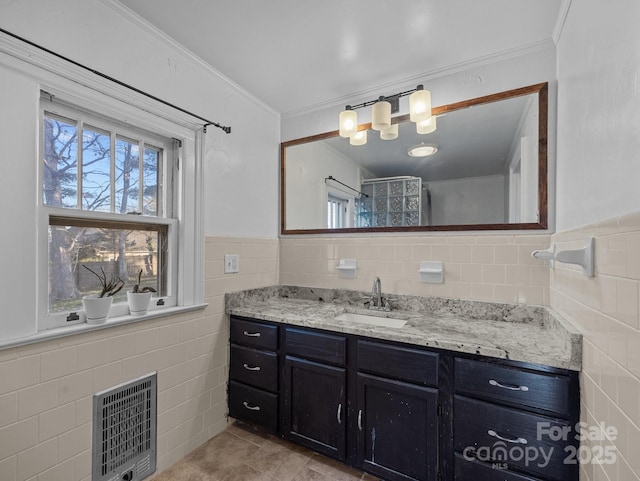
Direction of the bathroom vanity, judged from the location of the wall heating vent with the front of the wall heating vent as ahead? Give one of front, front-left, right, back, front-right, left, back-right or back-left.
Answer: front

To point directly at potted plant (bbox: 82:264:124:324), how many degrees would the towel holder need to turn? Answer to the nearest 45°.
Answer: approximately 45° to its left

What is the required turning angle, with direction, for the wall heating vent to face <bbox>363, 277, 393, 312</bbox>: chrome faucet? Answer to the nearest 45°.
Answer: approximately 45° to its left

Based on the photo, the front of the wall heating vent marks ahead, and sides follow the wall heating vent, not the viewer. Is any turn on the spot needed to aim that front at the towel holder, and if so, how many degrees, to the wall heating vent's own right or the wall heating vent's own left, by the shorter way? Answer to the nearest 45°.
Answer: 0° — it already faces it

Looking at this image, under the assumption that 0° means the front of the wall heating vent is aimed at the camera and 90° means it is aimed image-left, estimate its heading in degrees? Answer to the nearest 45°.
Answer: approximately 315°

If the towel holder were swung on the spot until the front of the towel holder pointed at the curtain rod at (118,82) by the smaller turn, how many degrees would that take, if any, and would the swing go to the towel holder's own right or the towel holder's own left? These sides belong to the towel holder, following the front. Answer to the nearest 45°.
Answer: approximately 45° to the towel holder's own left

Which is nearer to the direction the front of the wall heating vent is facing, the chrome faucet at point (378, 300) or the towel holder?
the towel holder

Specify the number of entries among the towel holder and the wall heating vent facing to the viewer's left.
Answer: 1

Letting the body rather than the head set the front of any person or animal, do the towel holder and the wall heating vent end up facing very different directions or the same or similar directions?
very different directions

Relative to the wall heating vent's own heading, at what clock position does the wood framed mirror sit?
The wood framed mirror is roughly at 11 o'clock from the wall heating vent.

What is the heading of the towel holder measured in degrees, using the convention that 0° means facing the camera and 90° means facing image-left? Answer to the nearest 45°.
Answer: approximately 90°

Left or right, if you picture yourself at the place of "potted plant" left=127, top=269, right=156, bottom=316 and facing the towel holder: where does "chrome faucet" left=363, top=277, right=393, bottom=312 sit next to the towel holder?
left
